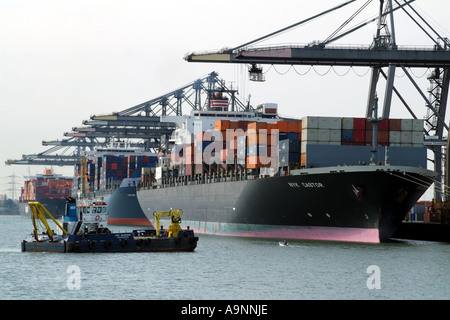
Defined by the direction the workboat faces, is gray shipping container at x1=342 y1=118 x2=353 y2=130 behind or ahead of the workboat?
ahead

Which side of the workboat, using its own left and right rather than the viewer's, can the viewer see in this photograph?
right

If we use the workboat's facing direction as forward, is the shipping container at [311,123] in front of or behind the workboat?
in front

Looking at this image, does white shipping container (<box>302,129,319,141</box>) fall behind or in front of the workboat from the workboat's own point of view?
in front
